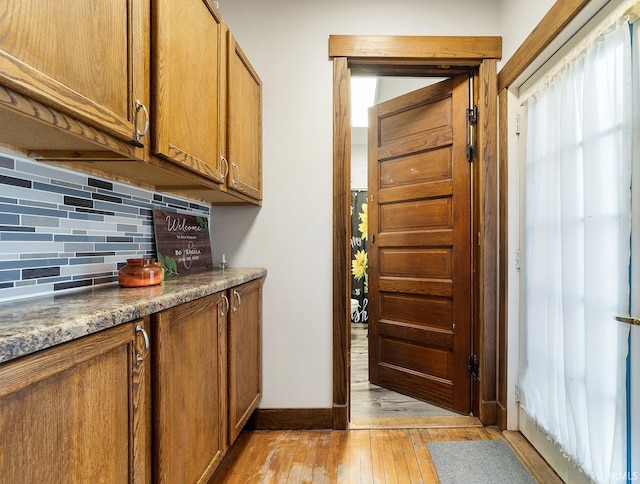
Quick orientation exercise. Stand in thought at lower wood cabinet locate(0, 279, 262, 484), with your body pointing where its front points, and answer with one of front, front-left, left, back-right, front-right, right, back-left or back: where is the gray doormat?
front-left

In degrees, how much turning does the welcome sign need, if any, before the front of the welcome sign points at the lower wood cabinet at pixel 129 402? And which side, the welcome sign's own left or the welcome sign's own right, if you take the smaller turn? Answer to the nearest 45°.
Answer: approximately 45° to the welcome sign's own right

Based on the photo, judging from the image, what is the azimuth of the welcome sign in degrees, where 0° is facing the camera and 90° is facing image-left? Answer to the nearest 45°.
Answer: approximately 315°
